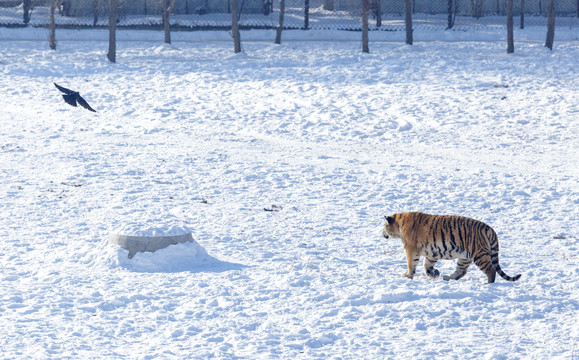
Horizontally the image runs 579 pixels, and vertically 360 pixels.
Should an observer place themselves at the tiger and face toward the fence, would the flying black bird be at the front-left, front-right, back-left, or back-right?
front-left

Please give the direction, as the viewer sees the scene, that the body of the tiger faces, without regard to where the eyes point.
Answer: to the viewer's left

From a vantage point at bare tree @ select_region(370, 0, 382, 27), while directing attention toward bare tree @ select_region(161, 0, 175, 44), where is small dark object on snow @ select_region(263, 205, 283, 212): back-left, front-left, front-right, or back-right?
front-left

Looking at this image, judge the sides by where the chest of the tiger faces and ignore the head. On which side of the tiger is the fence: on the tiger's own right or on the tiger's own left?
on the tiger's own right

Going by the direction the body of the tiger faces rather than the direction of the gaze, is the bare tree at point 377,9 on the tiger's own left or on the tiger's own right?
on the tiger's own right
